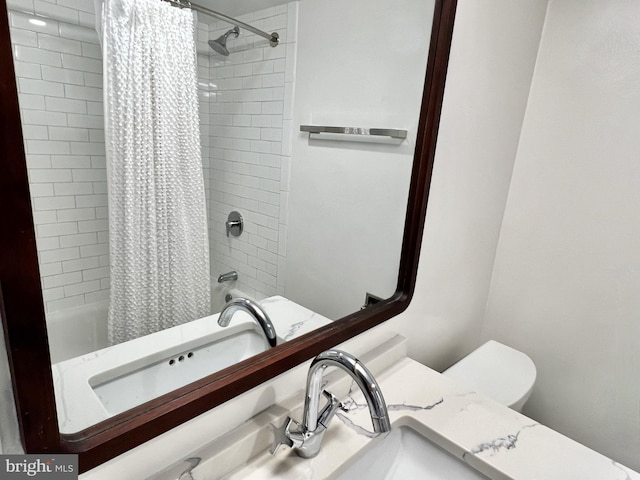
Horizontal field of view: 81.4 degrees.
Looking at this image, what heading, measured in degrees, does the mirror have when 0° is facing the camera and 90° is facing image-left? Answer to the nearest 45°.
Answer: approximately 315°
